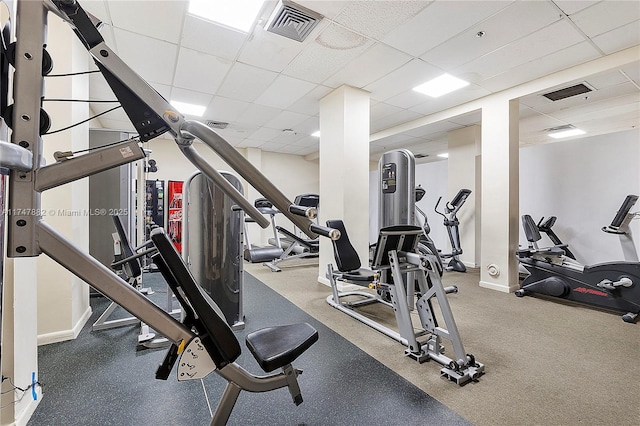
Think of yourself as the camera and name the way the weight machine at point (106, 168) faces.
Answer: facing to the right of the viewer

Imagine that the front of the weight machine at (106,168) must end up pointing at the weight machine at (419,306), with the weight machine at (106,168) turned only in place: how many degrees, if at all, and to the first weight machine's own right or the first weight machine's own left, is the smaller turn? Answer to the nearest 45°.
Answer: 0° — it already faces it

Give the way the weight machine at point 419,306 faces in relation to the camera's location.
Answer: facing the viewer and to the right of the viewer

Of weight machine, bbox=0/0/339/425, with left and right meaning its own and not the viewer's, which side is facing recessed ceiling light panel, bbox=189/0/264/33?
left

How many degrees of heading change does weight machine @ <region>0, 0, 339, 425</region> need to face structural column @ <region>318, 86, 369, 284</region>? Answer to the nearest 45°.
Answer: approximately 45° to its left

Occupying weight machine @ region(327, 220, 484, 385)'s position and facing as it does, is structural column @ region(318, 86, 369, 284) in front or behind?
behind

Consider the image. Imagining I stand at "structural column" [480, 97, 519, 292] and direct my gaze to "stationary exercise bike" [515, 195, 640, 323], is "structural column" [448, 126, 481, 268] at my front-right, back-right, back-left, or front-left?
back-left

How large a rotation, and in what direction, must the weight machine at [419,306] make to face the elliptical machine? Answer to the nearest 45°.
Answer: approximately 135° to its left

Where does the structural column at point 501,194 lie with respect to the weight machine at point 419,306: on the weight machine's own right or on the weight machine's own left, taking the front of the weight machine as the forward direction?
on the weight machine's own left

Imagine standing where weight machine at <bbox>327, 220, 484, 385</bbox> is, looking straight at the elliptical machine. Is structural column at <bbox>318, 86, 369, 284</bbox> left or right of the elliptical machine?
left

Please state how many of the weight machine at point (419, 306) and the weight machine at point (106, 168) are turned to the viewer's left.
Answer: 0
